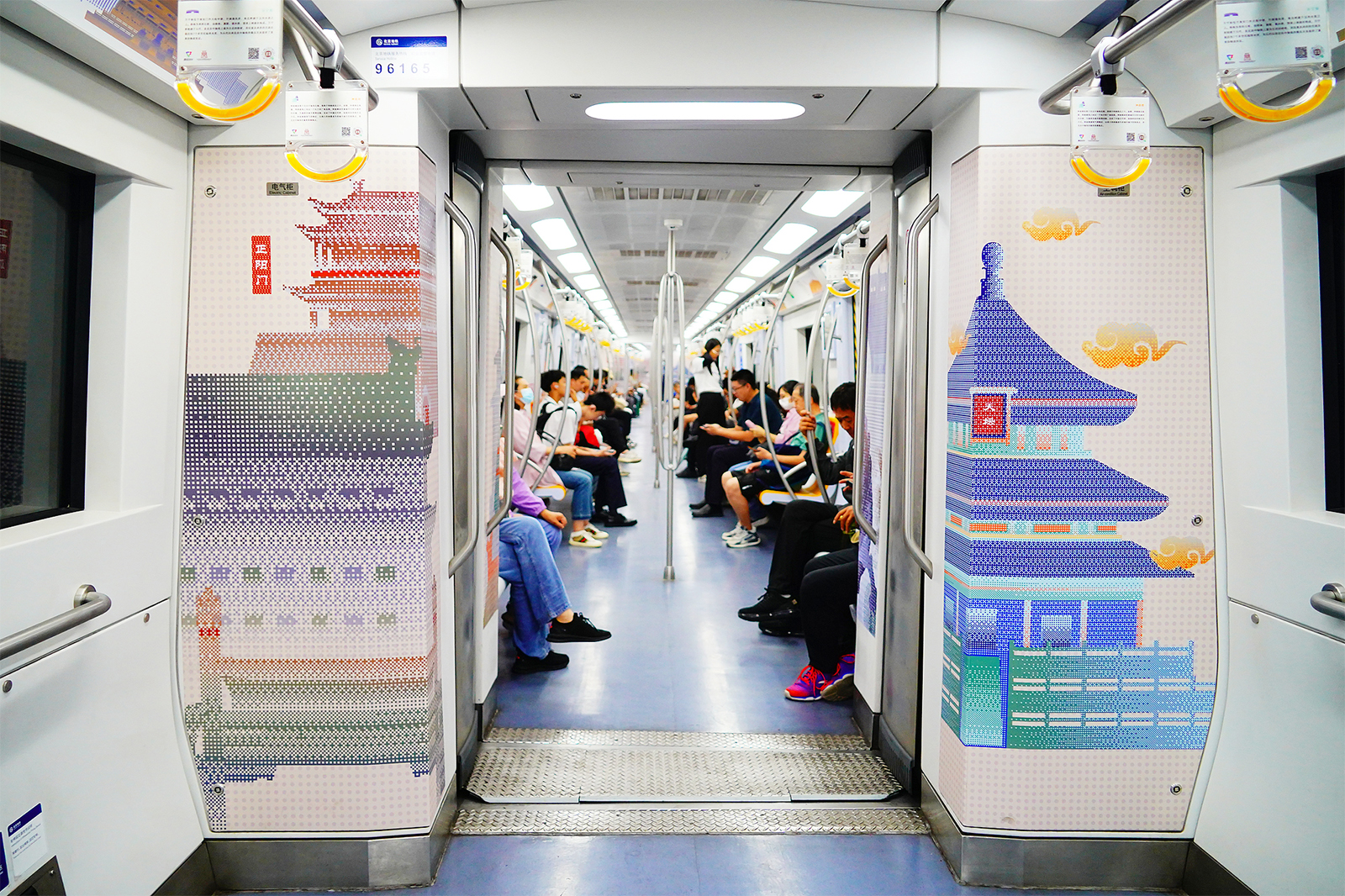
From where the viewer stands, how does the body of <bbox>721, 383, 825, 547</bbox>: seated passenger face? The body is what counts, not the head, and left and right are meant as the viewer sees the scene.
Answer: facing to the left of the viewer

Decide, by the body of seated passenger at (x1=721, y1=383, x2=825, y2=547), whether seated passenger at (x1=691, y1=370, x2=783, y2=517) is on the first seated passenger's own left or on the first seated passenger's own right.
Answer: on the first seated passenger's own right

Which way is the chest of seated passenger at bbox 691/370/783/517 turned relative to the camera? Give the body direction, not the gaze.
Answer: to the viewer's left

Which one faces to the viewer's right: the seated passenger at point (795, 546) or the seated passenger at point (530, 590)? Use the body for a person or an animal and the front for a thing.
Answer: the seated passenger at point (530, 590)

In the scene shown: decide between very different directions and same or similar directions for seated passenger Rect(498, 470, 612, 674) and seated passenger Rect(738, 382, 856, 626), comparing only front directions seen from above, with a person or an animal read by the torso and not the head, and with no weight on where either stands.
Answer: very different directions

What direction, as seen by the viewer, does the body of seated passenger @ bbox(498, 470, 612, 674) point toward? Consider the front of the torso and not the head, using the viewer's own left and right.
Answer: facing to the right of the viewer

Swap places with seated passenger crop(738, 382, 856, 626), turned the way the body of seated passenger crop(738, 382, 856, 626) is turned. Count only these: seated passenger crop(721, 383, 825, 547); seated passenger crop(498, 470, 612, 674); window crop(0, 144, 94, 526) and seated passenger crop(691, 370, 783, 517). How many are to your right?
2

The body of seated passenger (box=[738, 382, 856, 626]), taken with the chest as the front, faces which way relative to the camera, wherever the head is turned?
to the viewer's left
